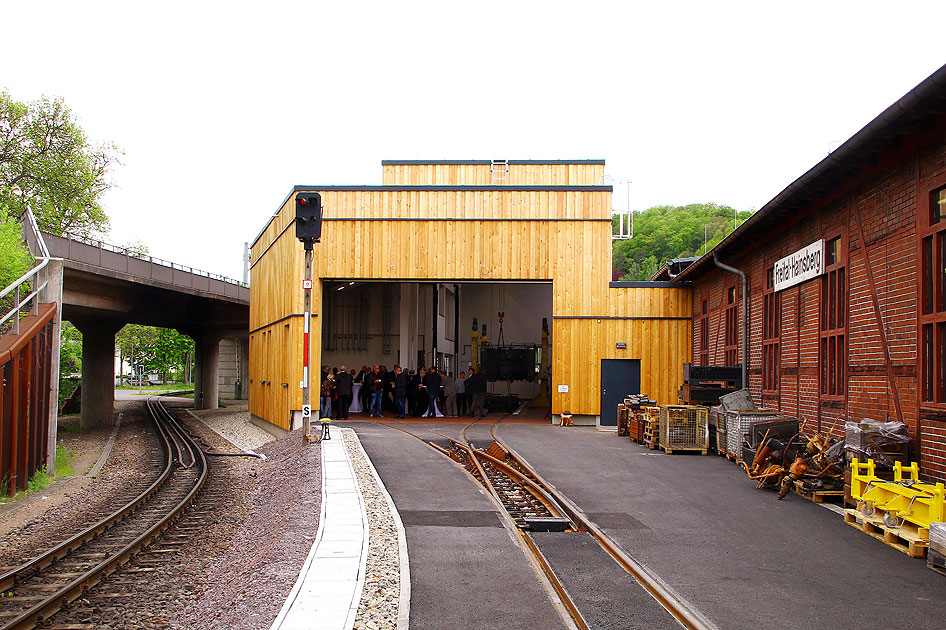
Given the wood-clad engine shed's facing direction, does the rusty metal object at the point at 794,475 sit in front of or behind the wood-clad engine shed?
in front

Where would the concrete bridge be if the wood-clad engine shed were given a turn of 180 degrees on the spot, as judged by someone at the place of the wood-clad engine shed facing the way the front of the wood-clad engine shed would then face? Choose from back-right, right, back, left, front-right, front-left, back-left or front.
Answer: front-left

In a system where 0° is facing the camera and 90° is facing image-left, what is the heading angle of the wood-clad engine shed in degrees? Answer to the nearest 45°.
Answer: approximately 0°

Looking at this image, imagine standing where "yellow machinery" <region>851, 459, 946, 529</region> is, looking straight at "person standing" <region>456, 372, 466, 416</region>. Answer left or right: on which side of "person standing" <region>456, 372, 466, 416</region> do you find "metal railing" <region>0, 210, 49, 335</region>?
left

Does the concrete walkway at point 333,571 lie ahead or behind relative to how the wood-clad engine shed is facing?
ahead

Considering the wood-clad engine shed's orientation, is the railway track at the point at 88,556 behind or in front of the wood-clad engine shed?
in front

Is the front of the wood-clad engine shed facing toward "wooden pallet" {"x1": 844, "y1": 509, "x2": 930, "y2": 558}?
yes
